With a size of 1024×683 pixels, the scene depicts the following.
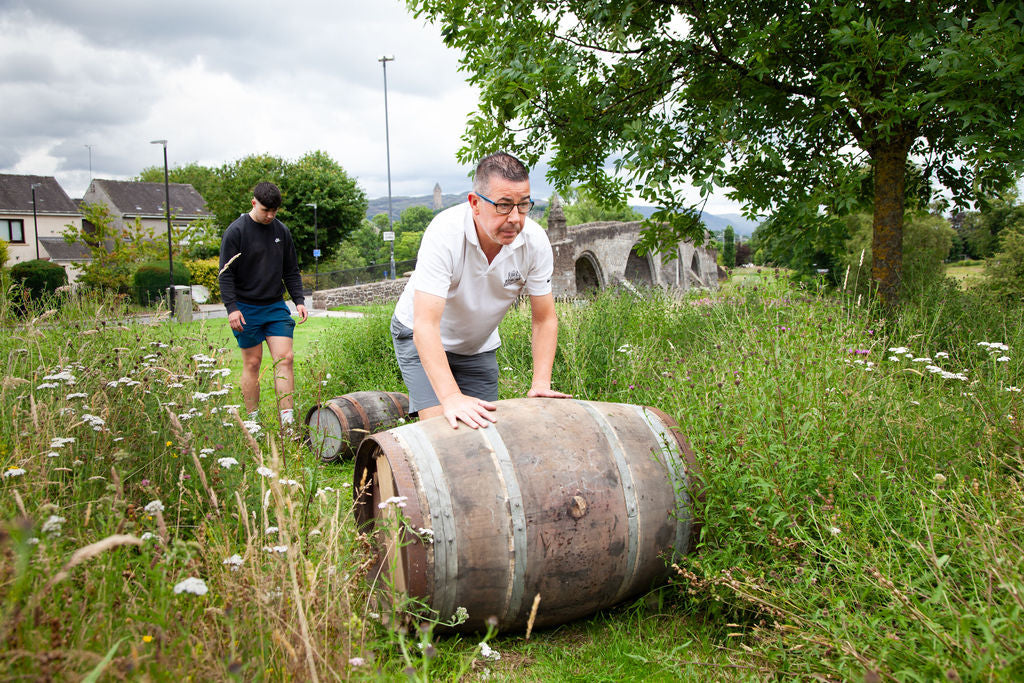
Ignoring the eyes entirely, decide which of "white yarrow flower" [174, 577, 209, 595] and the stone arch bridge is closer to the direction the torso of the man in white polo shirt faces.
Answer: the white yarrow flower

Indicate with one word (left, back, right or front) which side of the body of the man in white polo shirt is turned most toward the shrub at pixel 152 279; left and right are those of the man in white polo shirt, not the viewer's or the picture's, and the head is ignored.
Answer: back

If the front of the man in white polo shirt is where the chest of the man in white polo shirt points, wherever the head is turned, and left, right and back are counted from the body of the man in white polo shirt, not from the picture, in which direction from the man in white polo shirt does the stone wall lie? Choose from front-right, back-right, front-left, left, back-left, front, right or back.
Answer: back-left

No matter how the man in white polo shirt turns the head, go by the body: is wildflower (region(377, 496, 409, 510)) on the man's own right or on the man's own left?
on the man's own right

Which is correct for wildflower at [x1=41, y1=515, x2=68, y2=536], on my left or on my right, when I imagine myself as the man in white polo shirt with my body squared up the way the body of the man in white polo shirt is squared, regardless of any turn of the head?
on my right

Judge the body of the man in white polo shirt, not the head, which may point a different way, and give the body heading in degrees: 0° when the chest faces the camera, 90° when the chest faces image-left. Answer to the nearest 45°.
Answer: approximately 315°

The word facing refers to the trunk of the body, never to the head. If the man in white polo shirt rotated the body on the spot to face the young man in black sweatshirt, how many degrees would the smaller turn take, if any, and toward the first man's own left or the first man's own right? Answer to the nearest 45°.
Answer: approximately 180°
